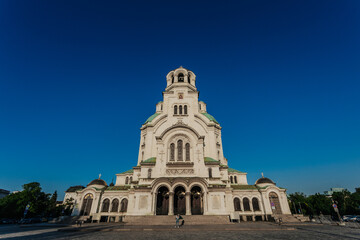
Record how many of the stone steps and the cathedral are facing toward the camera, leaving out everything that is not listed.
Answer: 2

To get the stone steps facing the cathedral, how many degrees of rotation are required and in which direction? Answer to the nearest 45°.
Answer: approximately 180°

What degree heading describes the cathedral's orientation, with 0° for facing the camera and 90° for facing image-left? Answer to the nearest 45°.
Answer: approximately 0°

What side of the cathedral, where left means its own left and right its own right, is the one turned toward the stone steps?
front

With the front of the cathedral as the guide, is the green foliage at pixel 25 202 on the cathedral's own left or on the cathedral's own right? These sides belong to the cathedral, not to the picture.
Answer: on the cathedral's own right

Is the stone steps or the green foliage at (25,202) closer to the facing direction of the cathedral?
the stone steps

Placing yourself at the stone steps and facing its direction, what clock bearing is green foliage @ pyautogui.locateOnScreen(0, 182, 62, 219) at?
The green foliage is roughly at 4 o'clock from the stone steps.
